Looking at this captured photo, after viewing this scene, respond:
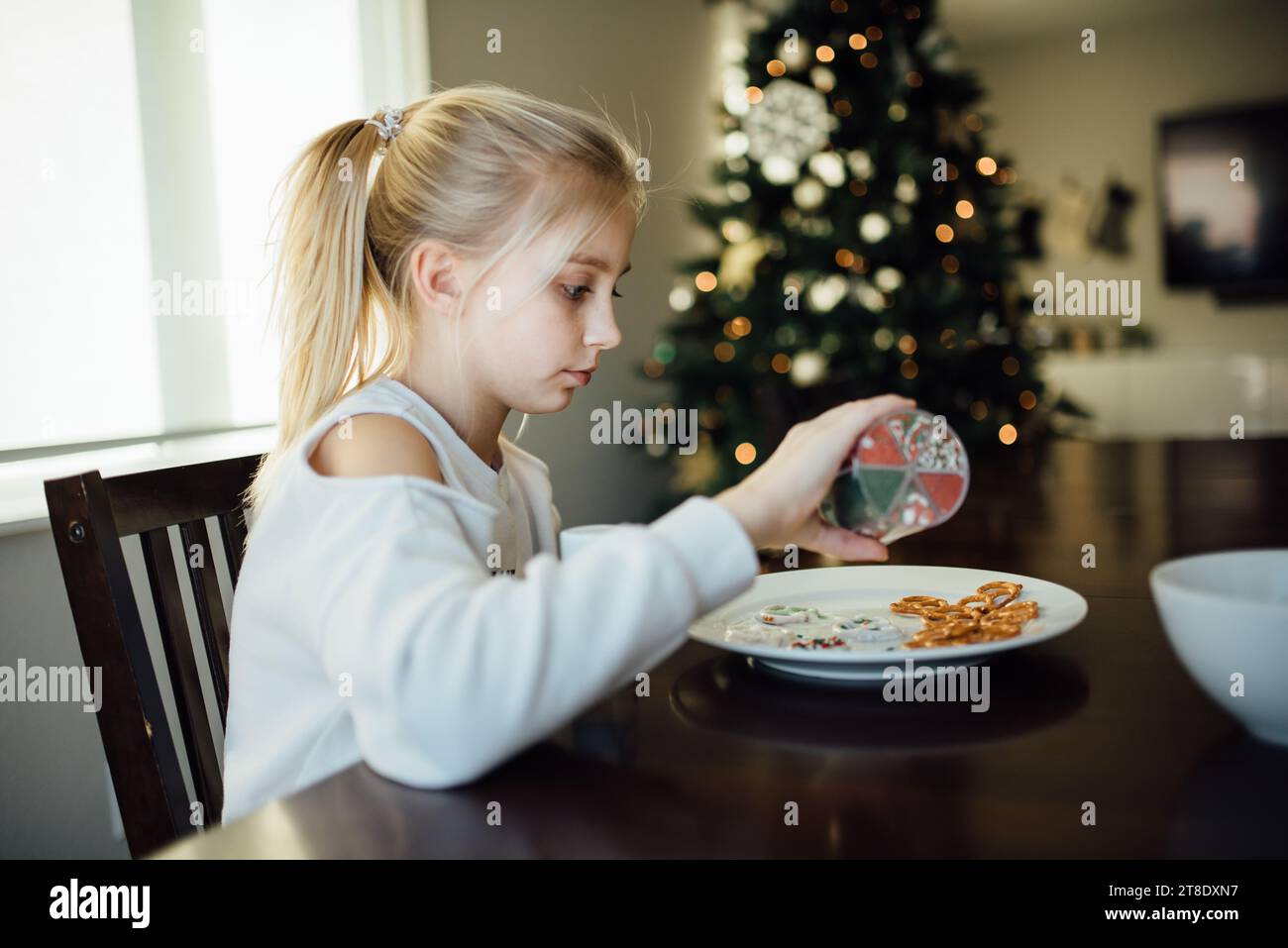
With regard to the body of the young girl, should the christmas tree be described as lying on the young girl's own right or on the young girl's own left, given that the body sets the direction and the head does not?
on the young girl's own left

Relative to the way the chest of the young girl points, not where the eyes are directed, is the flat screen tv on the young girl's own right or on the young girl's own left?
on the young girl's own left

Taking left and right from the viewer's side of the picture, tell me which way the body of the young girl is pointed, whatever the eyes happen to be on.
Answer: facing to the right of the viewer

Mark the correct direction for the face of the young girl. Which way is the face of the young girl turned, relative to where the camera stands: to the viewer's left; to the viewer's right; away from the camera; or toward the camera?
to the viewer's right
